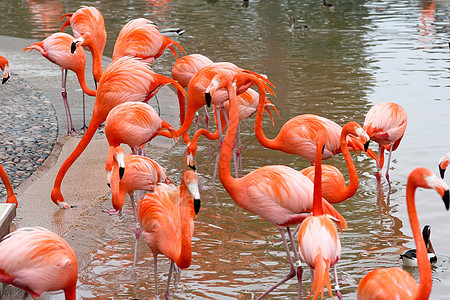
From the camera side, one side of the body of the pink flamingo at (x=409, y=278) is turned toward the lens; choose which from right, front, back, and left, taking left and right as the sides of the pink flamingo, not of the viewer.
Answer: right

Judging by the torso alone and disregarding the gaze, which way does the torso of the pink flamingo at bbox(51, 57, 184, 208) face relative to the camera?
to the viewer's left

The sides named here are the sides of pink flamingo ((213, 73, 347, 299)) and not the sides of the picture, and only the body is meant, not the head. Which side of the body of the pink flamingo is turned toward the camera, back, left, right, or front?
left

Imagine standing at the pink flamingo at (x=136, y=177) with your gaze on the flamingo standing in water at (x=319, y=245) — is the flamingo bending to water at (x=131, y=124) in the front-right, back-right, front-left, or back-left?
back-left

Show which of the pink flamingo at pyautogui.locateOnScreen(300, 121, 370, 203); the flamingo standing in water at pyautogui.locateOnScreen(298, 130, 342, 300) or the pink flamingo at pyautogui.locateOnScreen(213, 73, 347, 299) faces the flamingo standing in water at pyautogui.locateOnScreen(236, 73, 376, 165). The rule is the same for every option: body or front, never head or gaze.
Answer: the flamingo standing in water at pyautogui.locateOnScreen(298, 130, 342, 300)

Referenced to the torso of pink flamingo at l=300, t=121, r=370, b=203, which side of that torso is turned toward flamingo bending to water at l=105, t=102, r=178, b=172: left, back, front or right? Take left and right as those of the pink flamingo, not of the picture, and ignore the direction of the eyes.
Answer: back

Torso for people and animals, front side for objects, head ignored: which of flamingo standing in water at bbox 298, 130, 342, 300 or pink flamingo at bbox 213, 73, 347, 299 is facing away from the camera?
the flamingo standing in water

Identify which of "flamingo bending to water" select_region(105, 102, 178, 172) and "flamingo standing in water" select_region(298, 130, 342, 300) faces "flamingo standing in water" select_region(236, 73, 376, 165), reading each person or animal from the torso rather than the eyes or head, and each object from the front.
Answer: "flamingo standing in water" select_region(298, 130, 342, 300)

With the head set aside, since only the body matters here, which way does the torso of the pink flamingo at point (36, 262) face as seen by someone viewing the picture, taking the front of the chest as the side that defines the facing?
to the viewer's right

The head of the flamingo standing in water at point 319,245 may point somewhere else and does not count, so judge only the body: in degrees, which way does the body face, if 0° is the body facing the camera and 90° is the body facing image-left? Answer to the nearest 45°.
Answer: approximately 180°

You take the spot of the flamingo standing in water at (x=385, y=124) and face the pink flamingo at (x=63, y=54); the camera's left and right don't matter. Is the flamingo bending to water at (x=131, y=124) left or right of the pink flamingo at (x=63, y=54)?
left
